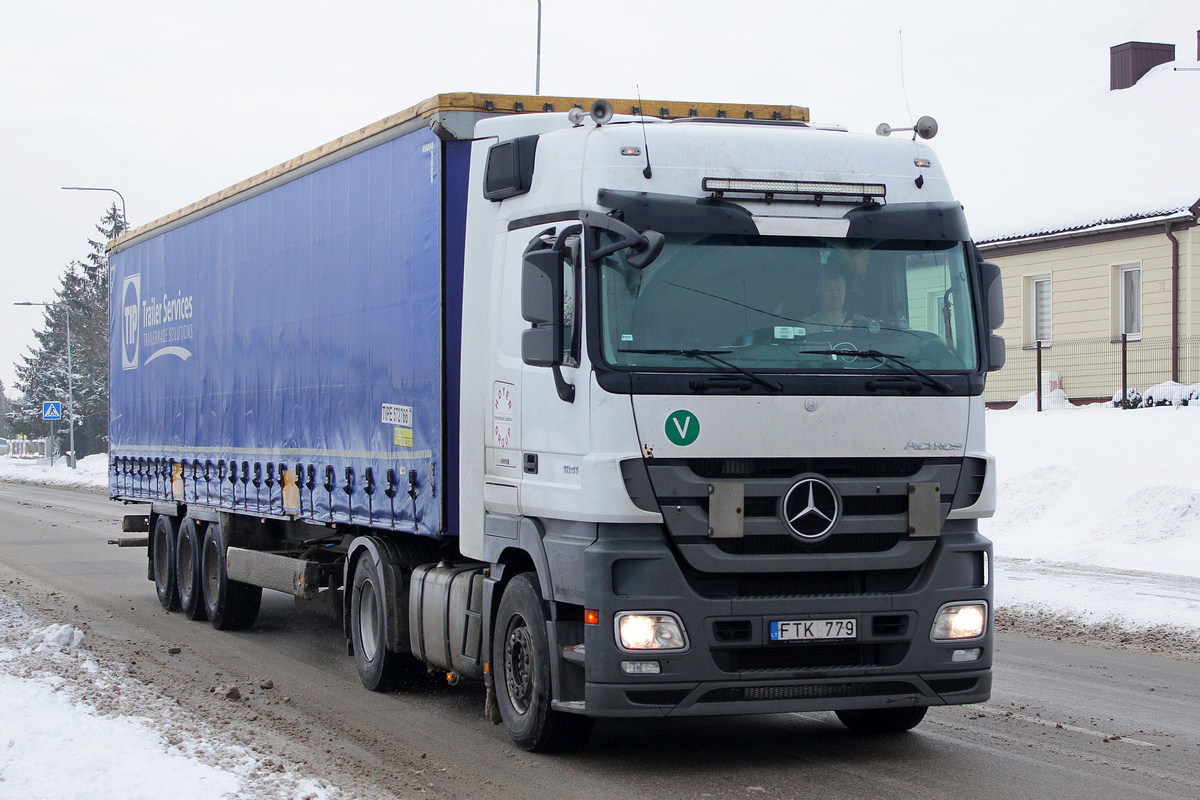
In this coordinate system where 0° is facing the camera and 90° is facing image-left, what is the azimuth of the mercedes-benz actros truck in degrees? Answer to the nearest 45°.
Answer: approximately 315°

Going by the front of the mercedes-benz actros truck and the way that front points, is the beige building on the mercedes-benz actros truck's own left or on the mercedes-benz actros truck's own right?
on the mercedes-benz actros truck's own left
